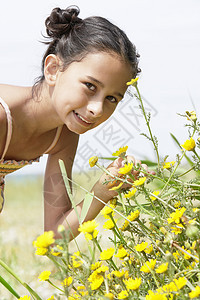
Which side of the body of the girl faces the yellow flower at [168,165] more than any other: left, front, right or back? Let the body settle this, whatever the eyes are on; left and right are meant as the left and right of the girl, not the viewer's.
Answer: front

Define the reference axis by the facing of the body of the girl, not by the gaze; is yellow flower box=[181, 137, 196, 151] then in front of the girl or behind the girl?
in front

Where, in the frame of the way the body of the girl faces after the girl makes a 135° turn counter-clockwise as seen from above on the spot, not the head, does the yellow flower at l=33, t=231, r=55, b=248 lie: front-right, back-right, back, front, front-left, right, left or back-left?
back

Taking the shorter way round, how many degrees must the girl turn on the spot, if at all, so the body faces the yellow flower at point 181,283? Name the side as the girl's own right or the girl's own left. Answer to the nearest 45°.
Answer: approximately 45° to the girl's own right
